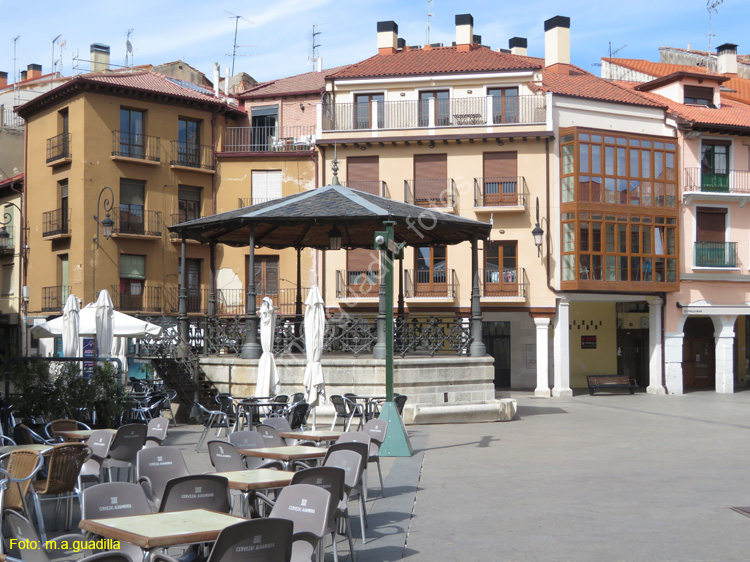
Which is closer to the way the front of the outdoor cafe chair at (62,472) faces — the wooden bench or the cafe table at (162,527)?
the wooden bench

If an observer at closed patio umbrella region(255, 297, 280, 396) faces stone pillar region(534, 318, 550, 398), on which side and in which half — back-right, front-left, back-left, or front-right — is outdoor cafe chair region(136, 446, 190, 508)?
back-right

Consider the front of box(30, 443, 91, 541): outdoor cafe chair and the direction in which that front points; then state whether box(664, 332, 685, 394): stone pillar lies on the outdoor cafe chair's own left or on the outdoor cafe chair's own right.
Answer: on the outdoor cafe chair's own right
